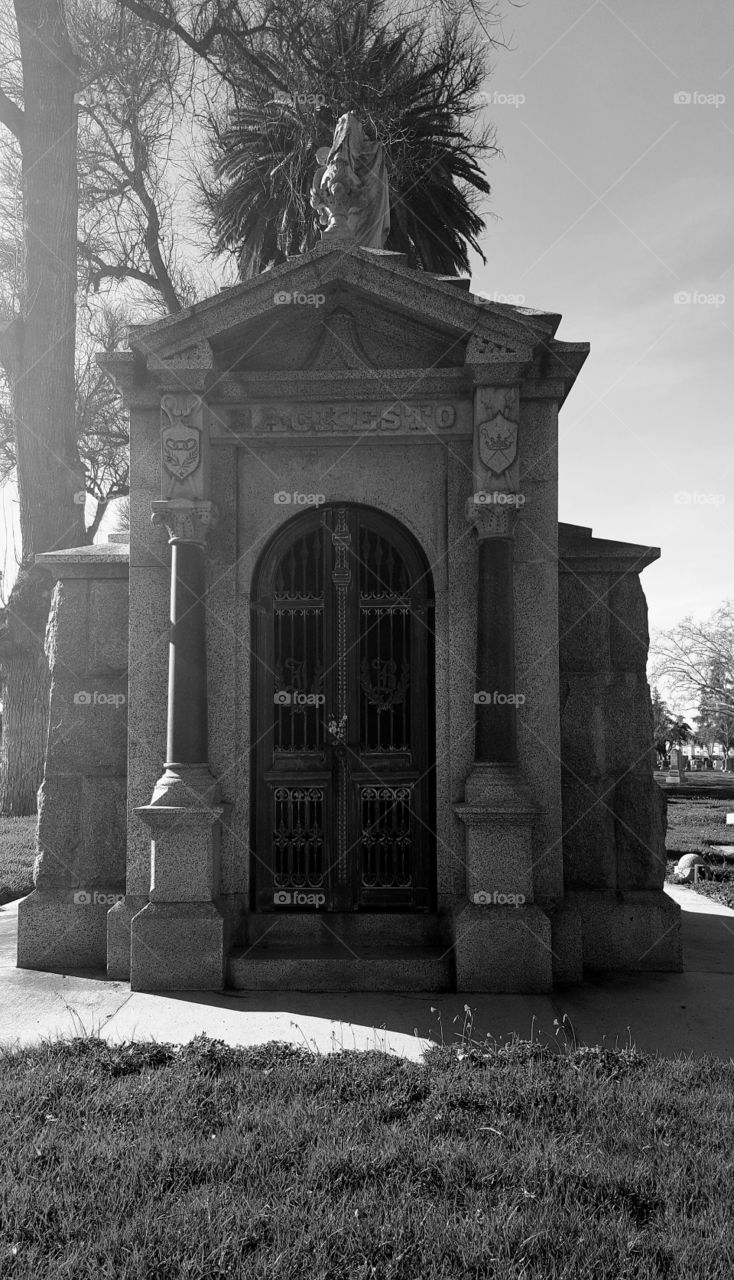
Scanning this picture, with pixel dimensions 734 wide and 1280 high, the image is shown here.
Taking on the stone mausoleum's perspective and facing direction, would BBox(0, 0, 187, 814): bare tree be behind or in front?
behind

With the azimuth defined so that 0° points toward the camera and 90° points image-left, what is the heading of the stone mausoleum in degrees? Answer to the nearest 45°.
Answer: approximately 0°

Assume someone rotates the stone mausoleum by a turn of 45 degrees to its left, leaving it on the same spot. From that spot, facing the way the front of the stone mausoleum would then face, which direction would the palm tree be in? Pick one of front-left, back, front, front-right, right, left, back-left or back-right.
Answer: back-left
